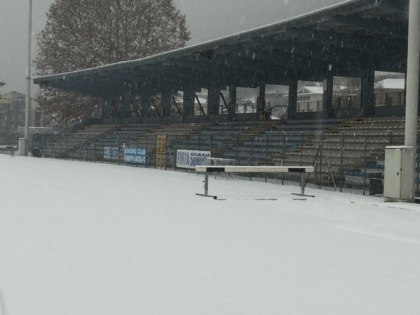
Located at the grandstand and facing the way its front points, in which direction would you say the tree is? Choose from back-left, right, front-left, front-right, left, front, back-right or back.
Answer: right

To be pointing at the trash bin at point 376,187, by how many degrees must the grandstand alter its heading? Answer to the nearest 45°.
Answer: approximately 45° to its left

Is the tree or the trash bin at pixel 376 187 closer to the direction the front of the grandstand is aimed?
the trash bin

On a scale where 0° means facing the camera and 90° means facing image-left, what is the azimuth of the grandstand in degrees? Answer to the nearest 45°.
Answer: approximately 45°
